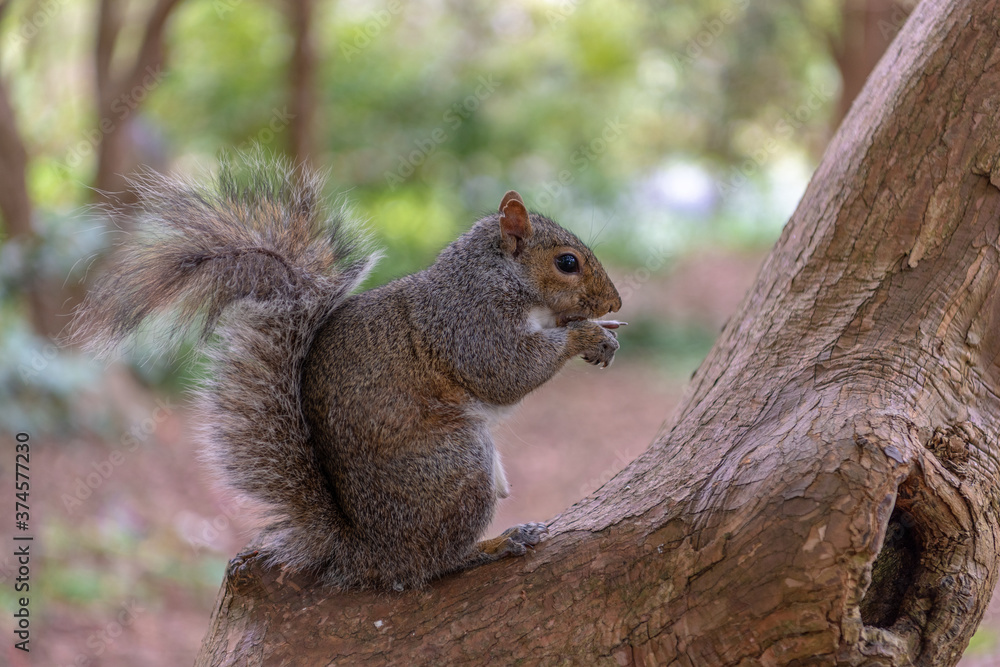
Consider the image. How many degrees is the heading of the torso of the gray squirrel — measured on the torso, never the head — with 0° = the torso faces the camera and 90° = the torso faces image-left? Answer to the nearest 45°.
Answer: approximately 270°
